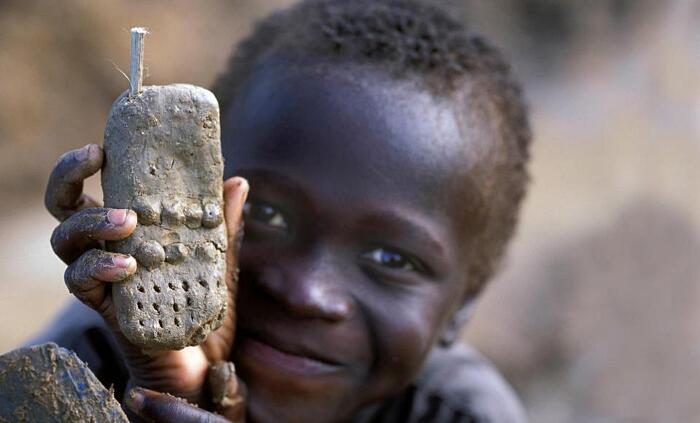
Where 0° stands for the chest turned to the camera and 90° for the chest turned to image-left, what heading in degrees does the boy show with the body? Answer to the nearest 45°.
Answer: approximately 0°
